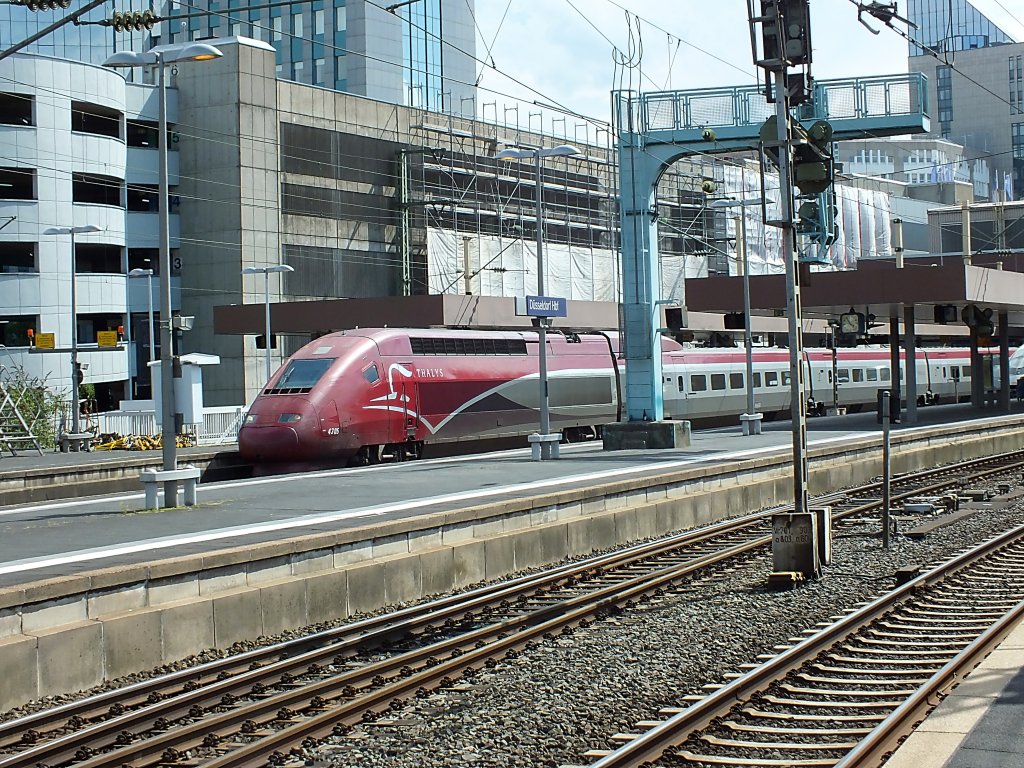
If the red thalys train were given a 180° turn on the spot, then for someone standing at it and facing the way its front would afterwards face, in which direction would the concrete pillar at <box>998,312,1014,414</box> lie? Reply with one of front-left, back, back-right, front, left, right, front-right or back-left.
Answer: front

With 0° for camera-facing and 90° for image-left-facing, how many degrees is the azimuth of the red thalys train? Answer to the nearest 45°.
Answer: approximately 45°

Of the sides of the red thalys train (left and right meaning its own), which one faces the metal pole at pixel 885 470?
left

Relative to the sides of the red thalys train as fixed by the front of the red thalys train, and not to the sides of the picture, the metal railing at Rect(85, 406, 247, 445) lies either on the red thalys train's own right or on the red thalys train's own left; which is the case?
on the red thalys train's own right

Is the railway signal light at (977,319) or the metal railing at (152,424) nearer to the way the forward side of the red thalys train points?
the metal railing

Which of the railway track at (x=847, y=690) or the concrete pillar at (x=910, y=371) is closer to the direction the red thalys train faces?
the railway track

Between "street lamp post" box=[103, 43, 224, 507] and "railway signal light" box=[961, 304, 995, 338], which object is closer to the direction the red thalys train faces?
the street lamp post

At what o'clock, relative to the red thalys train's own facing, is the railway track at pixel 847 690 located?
The railway track is roughly at 10 o'clock from the red thalys train.

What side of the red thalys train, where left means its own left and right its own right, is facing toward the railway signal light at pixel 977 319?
back
